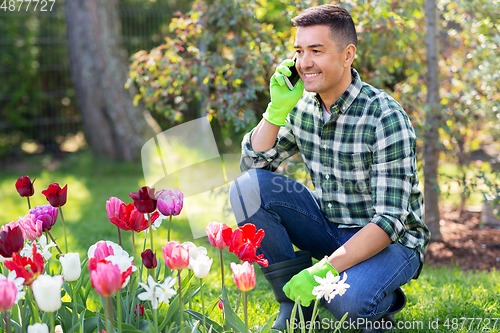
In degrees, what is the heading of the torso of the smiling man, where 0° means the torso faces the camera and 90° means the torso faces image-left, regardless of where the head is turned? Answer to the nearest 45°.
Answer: approximately 45°

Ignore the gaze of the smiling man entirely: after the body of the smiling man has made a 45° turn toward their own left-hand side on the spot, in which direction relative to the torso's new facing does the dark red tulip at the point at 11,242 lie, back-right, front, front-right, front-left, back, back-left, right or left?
front-right

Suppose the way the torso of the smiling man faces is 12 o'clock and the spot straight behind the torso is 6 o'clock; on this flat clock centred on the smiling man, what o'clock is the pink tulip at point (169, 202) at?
The pink tulip is roughly at 12 o'clock from the smiling man.

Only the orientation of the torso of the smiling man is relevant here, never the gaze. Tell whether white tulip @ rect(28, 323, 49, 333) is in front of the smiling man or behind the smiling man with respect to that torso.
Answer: in front

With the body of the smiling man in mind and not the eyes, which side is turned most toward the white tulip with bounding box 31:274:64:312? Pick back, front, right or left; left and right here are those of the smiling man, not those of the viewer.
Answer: front

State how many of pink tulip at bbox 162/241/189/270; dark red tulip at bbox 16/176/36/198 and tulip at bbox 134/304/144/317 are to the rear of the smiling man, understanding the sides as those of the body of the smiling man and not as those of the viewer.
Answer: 0

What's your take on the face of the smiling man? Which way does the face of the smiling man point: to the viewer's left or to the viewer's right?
to the viewer's left

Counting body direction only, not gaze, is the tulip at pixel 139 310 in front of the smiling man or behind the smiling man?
in front

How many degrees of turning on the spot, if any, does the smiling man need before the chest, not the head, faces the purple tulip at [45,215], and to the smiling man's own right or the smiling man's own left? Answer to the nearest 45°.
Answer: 0° — they already face it

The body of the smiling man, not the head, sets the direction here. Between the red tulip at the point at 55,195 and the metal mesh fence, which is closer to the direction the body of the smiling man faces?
the red tulip

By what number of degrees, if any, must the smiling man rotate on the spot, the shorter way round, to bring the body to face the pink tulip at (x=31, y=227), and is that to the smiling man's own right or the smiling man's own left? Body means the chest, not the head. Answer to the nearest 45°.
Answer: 0° — they already face it

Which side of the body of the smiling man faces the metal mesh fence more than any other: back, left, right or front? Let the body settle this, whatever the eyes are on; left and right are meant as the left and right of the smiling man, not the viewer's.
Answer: right

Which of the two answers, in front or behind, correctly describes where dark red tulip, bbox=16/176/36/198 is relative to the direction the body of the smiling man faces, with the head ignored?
in front

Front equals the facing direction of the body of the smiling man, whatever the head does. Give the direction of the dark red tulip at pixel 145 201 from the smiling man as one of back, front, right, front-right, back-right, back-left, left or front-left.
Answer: front
